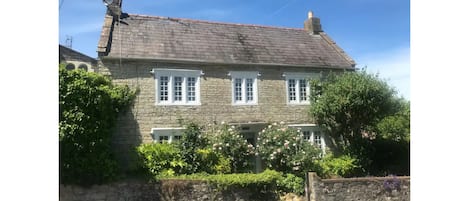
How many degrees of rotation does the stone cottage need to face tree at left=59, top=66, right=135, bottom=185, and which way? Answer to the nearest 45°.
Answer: approximately 45° to its right

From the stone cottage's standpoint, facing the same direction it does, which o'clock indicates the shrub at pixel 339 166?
The shrub is roughly at 11 o'clock from the stone cottage.

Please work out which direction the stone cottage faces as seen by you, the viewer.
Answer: facing the viewer

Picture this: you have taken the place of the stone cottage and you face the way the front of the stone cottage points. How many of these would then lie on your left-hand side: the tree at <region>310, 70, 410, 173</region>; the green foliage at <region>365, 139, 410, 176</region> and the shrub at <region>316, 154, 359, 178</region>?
3

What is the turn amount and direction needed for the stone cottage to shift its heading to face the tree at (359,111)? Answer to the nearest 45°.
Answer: approximately 90° to its left

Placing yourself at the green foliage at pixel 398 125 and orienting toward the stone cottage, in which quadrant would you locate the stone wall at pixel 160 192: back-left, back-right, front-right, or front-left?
front-left

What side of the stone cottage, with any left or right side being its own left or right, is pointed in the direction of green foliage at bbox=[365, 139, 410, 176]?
left

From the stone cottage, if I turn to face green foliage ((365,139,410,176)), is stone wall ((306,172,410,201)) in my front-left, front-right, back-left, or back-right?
front-right
